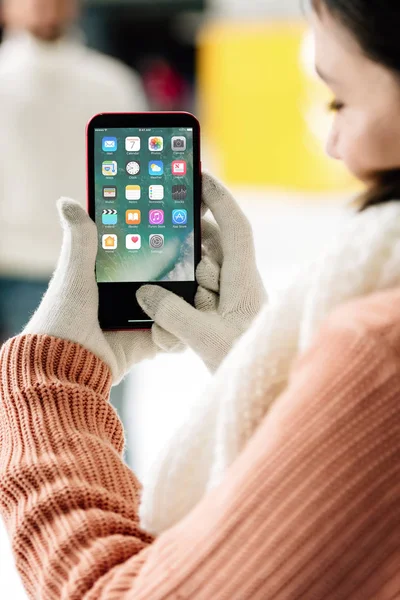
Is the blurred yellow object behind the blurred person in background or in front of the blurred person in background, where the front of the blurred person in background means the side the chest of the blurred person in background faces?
behind

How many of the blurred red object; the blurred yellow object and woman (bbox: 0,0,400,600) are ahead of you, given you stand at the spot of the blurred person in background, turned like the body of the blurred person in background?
1

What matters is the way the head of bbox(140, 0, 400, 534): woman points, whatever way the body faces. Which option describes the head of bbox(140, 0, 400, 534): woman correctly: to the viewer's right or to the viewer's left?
to the viewer's left

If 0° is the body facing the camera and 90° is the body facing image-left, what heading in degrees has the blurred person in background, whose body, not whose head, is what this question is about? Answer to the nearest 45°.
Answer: approximately 0°

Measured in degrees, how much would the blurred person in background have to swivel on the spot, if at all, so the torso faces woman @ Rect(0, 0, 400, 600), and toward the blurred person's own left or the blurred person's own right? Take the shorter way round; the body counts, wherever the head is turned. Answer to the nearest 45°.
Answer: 0° — they already face them

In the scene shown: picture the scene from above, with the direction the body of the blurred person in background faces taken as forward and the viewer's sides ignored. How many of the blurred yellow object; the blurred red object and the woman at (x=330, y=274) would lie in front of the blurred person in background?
1

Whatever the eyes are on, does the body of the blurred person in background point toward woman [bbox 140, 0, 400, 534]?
yes
